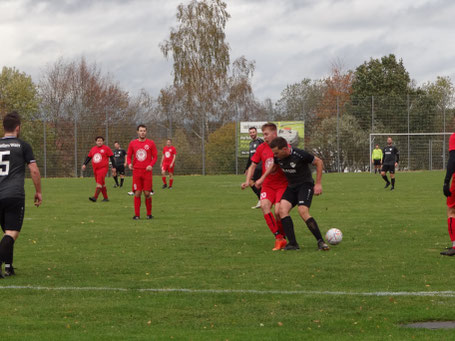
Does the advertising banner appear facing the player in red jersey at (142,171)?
yes

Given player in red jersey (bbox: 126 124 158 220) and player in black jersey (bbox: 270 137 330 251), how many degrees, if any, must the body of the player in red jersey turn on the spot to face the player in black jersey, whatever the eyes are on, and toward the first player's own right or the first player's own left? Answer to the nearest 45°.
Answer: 0° — they already face them

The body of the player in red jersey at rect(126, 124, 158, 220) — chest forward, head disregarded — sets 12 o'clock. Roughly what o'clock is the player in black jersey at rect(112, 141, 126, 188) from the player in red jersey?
The player in black jersey is roughly at 6 o'clock from the player in red jersey.

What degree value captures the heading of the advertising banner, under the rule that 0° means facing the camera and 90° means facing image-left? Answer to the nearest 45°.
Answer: approximately 0°

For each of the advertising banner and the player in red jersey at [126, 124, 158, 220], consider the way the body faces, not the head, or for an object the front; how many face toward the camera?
2

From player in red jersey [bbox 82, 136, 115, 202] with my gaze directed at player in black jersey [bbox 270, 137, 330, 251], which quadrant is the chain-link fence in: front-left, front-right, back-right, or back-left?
back-left

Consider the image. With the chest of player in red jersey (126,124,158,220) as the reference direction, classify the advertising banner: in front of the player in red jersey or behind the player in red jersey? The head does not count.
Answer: behind

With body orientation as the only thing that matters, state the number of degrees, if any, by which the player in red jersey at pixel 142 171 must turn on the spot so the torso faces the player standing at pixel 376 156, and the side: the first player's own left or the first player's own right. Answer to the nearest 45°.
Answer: approximately 135° to the first player's own left
